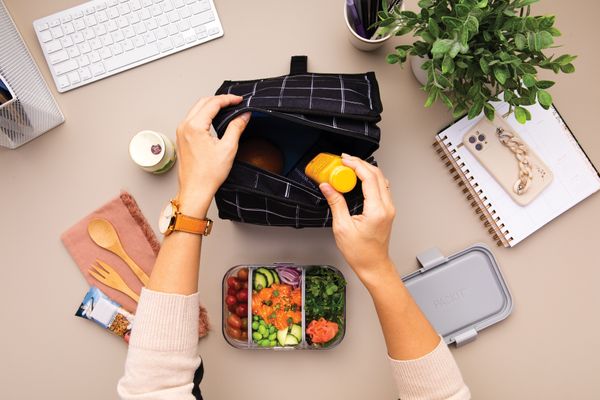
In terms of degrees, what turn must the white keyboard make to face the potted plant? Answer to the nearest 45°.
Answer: approximately 45° to its left

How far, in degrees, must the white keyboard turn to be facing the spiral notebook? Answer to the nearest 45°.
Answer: approximately 45° to its left

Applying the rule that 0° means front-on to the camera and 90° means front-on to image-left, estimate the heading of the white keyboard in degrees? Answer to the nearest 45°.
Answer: approximately 0°

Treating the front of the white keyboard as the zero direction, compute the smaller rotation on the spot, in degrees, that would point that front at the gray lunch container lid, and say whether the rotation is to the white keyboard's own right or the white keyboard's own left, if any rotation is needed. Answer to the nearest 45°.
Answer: approximately 45° to the white keyboard's own left

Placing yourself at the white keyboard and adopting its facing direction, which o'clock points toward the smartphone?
The smartphone is roughly at 10 o'clock from the white keyboard.
